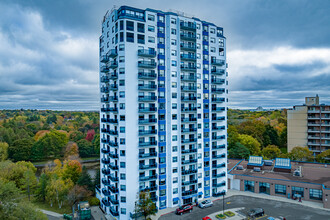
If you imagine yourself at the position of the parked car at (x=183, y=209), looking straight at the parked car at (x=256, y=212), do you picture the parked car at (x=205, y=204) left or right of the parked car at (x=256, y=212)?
left

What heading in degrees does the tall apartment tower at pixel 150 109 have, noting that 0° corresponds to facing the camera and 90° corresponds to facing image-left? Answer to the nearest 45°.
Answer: approximately 315°

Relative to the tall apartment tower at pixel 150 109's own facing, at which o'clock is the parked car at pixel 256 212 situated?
The parked car is roughly at 11 o'clock from the tall apartment tower.
